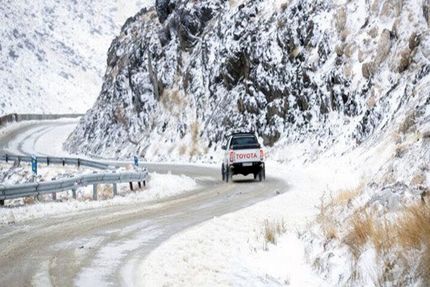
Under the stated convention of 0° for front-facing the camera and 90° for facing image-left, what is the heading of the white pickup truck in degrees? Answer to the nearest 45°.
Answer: approximately 180°

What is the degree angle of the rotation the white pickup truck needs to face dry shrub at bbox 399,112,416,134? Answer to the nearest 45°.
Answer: approximately 135° to its right

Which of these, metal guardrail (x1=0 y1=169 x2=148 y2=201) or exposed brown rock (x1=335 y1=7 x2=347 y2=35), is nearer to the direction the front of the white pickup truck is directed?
the exposed brown rock

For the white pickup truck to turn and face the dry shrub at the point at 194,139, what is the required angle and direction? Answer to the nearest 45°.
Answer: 0° — it already faces it

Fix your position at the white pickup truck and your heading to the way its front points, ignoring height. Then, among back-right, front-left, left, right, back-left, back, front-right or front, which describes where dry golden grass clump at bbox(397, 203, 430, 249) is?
back

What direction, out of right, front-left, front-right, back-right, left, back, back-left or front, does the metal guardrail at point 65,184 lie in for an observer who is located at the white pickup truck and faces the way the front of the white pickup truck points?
back-left

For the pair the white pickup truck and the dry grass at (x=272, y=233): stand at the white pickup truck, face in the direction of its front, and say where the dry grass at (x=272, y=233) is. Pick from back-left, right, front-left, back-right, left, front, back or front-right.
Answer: back

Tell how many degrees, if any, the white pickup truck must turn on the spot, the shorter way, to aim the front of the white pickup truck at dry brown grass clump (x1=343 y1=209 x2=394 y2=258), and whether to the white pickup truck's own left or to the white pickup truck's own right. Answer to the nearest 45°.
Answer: approximately 180°

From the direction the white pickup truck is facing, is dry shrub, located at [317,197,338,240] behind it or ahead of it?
behind

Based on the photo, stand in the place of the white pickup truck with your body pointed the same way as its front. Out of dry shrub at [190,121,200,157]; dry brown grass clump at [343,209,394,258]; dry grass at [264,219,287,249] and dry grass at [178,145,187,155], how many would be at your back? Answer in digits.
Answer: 2
